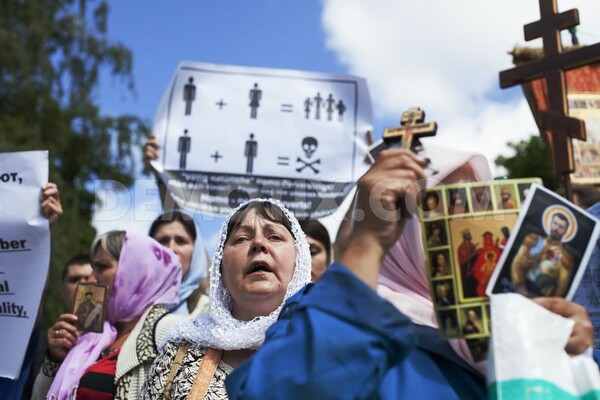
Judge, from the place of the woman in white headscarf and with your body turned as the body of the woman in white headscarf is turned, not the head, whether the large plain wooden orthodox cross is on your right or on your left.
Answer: on your left

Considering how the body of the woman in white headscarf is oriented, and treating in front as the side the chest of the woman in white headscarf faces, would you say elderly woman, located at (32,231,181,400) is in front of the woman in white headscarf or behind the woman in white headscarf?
behind

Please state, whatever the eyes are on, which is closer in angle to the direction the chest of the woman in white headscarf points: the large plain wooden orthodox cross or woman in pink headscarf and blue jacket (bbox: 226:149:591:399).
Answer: the woman in pink headscarf and blue jacket

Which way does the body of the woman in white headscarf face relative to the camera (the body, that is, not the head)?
toward the camera

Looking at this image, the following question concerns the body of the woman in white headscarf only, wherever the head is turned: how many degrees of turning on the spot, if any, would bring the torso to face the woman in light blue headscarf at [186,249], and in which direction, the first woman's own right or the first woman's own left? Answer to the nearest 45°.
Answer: approximately 180°

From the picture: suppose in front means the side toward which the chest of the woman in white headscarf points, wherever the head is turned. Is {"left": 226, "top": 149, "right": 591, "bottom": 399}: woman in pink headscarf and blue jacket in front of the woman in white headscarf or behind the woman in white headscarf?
in front
